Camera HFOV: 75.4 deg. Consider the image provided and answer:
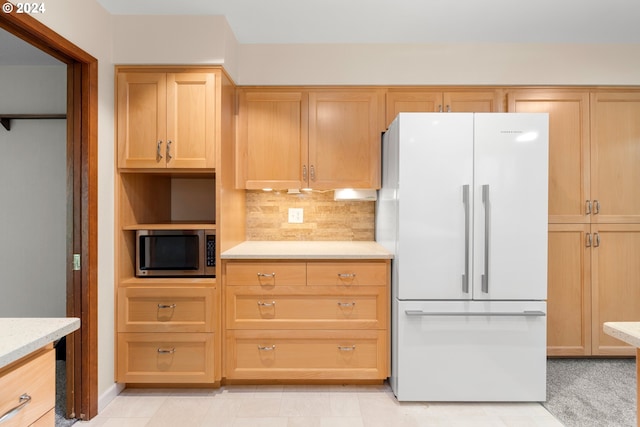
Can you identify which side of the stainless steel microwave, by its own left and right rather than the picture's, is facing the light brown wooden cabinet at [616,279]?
left

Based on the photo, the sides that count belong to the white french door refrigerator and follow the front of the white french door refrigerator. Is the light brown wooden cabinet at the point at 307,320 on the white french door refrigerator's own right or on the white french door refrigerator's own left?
on the white french door refrigerator's own right

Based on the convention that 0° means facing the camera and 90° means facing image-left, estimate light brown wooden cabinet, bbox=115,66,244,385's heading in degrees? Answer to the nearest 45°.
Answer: approximately 0°

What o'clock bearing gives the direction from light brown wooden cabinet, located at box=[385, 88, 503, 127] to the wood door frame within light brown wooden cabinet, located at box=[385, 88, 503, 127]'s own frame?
The wood door frame is roughly at 2 o'clock from the light brown wooden cabinet.

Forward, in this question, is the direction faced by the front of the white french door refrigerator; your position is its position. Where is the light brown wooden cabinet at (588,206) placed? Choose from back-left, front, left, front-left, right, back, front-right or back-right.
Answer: back-left

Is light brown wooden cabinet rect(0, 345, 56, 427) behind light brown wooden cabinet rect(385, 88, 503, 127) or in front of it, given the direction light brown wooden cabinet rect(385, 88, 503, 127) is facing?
in front

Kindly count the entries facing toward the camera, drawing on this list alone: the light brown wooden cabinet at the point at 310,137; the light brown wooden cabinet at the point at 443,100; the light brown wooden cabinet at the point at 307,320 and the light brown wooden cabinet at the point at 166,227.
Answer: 4

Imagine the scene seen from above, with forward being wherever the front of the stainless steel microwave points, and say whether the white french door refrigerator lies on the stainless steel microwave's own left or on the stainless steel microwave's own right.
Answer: on the stainless steel microwave's own left

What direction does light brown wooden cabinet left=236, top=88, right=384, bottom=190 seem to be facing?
toward the camera

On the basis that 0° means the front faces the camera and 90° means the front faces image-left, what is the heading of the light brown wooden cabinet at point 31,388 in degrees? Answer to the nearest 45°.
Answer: approximately 315°

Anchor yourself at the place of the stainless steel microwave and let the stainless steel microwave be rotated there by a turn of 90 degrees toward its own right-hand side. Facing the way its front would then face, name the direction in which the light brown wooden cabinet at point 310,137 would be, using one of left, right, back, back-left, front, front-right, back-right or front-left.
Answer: back

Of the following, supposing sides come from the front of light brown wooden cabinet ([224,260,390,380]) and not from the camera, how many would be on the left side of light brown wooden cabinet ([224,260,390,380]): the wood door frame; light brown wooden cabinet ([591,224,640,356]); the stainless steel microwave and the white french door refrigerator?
2

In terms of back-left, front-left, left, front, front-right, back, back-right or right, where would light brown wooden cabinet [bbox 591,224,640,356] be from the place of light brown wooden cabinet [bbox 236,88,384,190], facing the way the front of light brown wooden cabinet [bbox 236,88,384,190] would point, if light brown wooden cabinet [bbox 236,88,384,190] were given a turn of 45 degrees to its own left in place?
front-left

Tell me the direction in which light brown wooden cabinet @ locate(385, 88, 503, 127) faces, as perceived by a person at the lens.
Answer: facing the viewer

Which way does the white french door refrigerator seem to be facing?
toward the camera

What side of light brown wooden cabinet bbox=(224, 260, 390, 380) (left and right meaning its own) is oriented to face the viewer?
front
